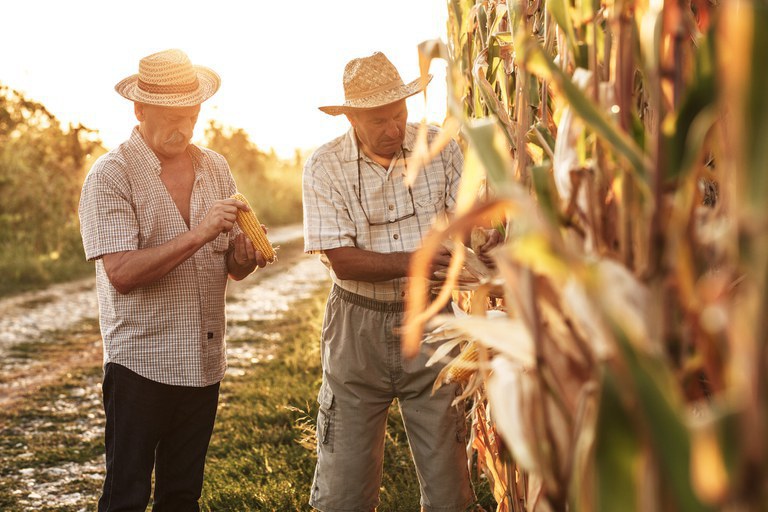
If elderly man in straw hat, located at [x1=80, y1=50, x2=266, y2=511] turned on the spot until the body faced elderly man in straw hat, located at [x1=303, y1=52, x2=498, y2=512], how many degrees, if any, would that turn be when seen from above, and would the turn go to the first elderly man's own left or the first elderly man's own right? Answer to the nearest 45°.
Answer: approximately 45° to the first elderly man's own left

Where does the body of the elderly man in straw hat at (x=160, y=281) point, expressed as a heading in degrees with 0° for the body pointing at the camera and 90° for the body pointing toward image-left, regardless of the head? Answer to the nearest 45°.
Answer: approximately 315°
